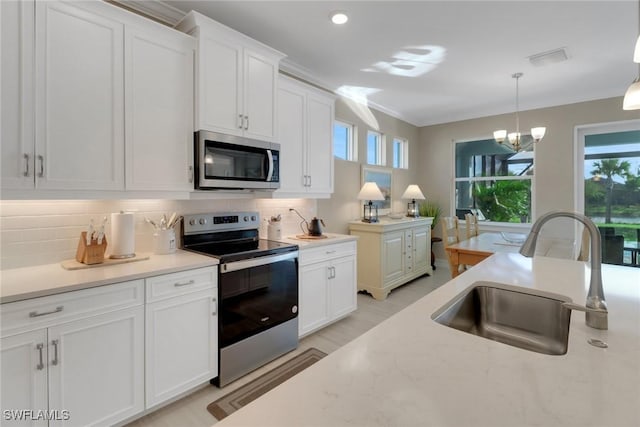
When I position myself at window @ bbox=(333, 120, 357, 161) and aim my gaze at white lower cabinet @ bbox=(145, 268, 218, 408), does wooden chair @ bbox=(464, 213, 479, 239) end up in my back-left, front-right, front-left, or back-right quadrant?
back-left

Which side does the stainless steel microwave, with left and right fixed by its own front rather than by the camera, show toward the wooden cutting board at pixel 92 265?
right

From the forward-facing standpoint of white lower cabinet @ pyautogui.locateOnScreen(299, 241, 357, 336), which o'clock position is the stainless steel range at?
The stainless steel range is roughly at 3 o'clock from the white lower cabinet.

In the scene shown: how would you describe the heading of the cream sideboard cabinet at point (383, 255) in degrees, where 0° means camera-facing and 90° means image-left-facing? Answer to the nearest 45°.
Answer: approximately 315°

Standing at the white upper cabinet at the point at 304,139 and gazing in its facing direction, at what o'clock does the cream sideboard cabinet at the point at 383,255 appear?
The cream sideboard cabinet is roughly at 9 o'clock from the white upper cabinet.

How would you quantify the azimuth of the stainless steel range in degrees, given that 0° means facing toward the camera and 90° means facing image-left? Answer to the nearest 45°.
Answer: approximately 315°

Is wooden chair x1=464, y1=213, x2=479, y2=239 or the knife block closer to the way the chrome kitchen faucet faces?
the knife block

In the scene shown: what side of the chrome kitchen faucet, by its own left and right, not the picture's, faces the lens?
left

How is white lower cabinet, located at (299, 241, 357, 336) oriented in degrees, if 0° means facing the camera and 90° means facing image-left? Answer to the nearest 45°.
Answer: approximately 315°

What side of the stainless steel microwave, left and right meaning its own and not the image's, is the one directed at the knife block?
right
